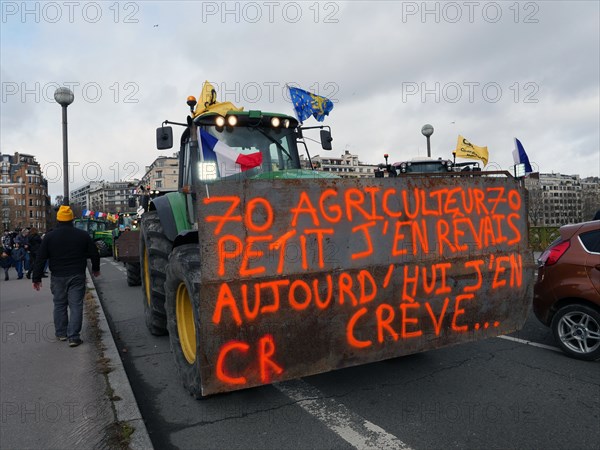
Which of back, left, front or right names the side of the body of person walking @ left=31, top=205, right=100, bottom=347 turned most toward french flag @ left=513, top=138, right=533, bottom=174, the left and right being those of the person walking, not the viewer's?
right

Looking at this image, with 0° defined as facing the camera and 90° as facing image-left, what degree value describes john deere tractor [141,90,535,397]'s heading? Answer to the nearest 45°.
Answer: approximately 315°

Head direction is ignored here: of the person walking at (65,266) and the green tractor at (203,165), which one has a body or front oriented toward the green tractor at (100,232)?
the person walking

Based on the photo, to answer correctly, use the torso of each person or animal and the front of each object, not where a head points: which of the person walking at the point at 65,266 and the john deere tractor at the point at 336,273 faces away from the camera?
the person walking

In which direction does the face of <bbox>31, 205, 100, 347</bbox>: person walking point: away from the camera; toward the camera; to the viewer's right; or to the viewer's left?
away from the camera

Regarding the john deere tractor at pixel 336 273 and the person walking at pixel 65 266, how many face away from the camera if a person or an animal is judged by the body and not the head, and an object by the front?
1

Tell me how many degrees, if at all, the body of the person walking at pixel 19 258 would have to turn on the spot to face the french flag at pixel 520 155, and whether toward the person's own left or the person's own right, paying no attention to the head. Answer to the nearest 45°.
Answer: approximately 45° to the person's own left

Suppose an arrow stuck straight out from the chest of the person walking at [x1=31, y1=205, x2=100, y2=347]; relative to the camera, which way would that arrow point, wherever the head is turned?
away from the camera
